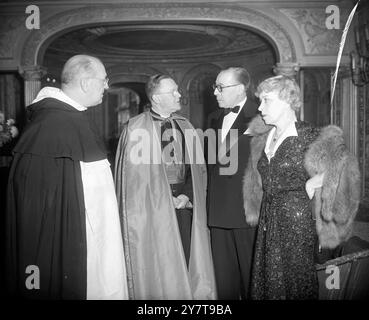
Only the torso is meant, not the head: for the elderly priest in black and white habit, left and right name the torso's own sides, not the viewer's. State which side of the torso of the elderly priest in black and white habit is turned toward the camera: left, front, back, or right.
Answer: right

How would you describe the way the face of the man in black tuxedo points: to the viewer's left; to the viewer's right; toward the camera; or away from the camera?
to the viewer's left

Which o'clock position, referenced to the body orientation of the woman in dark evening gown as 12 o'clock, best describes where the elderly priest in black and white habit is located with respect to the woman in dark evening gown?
The elderly priest in black and white habit is roughly at 1 o'clock from the woman in dark evening gown.

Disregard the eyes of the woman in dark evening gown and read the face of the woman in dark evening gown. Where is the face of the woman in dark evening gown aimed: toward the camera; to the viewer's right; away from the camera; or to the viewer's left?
to the viewer's left

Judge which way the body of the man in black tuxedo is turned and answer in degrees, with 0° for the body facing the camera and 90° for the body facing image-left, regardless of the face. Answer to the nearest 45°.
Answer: approximately 45°

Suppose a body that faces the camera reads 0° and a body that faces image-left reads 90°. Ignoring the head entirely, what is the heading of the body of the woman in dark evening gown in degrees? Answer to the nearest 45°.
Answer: approximately 45°

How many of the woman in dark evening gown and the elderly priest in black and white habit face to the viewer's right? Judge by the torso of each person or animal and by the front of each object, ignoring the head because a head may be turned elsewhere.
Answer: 1
